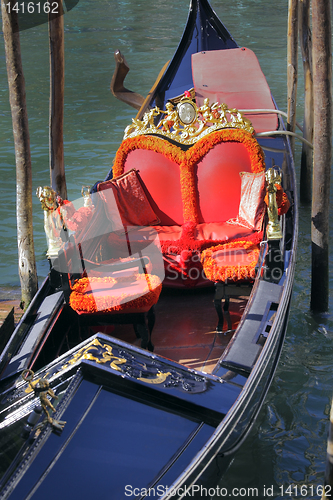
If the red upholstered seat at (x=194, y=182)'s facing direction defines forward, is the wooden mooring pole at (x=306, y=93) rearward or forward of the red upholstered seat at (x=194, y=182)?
rearward

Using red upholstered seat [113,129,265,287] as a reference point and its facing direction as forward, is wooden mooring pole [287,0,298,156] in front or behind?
behind

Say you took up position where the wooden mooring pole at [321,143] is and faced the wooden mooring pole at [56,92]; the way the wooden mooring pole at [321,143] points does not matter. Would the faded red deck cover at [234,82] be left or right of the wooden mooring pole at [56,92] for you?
right

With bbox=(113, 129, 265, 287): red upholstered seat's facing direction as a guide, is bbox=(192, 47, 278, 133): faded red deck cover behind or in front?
behind

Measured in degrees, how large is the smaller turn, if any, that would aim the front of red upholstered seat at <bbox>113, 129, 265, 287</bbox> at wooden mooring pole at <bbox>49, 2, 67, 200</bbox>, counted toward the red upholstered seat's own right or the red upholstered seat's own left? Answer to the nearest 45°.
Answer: approximately 135° to the red upholstered seat's own right

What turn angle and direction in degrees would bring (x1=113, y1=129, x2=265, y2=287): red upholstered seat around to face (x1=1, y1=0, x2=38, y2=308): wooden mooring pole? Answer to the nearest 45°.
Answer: approximately 90° to its right

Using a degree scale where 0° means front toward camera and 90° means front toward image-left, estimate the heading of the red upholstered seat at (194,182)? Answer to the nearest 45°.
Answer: approximately 0°
